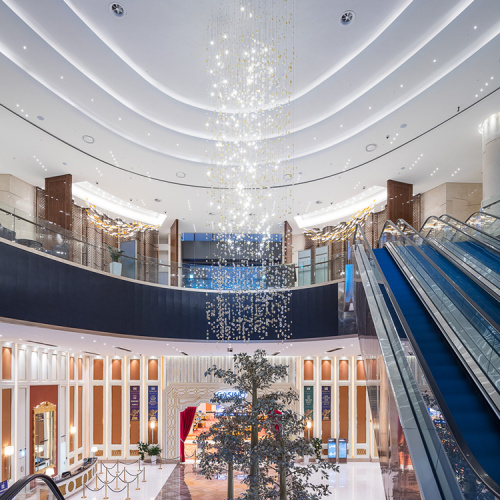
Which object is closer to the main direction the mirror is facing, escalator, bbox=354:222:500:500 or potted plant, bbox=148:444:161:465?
the escalator

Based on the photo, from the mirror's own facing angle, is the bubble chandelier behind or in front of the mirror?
in front

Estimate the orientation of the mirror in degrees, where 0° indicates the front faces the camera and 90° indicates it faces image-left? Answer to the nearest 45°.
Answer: approximately 315°

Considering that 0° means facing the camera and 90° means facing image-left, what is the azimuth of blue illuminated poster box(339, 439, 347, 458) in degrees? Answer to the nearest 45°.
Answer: approximately 0°

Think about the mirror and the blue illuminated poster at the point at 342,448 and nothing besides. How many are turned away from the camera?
0

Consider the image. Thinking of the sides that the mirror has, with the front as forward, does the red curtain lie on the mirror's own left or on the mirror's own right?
on the mirror's own left

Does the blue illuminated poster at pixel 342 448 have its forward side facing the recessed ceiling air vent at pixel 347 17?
yes
